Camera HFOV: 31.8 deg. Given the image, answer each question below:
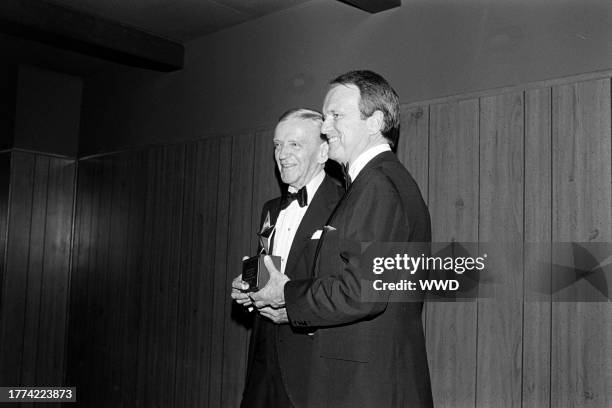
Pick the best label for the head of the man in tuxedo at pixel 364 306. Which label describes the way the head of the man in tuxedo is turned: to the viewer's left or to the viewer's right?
to the viewer's left

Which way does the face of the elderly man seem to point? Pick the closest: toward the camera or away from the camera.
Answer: toward the camera

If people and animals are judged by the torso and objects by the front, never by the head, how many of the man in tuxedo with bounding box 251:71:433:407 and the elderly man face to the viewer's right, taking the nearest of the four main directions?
0

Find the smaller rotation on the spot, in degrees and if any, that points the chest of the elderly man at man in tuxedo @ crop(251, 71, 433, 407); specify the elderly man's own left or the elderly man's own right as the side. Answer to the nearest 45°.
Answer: approximately 45° to the elderly man's own left

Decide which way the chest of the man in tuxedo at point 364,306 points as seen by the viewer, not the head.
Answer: to the viewer's left

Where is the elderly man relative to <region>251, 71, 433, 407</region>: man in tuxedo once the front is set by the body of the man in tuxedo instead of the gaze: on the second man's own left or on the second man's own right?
on the second man's own right

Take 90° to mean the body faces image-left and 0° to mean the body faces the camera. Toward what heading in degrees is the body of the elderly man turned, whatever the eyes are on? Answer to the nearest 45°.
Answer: approximately 45°
